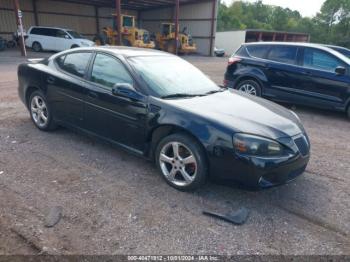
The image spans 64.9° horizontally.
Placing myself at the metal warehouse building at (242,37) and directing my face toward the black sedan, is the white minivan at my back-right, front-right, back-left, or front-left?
front-right

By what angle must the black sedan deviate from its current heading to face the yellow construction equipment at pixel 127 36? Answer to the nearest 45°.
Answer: approximately 135° to its left

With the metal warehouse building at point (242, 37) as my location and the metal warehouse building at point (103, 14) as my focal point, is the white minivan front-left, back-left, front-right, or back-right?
front-left

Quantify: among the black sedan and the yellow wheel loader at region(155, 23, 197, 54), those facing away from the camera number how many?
0

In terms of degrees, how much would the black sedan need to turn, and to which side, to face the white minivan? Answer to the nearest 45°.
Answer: approximately 180°

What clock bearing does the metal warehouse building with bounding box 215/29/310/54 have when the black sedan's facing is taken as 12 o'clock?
The metal warehouse building is roughly at 8 o'clock from the black sedan.

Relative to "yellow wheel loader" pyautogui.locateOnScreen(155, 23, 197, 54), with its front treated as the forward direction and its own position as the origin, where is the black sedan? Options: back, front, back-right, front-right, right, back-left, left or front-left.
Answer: front-right

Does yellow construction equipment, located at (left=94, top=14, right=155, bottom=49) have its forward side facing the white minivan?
no

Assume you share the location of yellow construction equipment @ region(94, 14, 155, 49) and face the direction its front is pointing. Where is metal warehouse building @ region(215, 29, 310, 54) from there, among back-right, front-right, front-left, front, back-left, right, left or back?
left

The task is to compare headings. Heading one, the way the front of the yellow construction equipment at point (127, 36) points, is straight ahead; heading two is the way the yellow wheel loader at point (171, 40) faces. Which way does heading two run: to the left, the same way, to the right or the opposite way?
the same way

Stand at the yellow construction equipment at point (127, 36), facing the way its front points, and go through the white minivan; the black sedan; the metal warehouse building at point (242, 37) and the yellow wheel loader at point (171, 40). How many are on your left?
2
